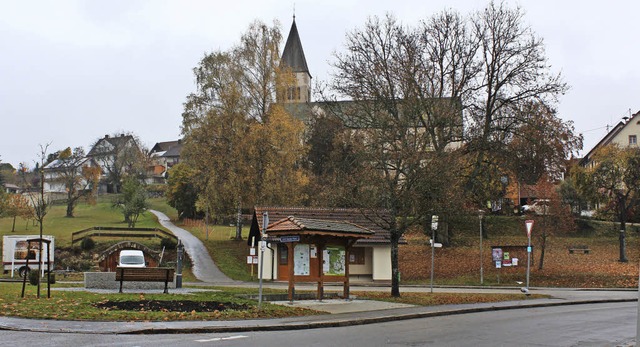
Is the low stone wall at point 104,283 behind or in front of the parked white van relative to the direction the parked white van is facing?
in front

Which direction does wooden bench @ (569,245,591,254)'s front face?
toward the camera

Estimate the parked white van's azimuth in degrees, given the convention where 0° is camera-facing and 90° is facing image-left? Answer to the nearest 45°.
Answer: approximately 0°

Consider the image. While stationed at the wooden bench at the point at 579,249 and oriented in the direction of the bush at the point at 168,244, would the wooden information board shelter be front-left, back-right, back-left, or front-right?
front-left

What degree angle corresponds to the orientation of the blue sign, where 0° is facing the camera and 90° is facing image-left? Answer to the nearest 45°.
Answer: approximately 0°

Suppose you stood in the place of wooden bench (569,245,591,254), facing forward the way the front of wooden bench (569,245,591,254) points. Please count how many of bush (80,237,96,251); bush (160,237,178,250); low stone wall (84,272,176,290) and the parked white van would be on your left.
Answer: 0

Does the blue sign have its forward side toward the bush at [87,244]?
no

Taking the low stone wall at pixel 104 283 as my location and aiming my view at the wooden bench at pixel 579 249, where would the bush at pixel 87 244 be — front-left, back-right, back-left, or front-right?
front-left

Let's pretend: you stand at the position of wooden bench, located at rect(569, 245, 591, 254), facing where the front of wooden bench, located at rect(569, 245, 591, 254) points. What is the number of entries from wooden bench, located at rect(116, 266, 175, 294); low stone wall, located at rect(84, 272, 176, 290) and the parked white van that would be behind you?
0

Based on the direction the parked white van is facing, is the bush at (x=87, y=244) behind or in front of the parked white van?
behind
